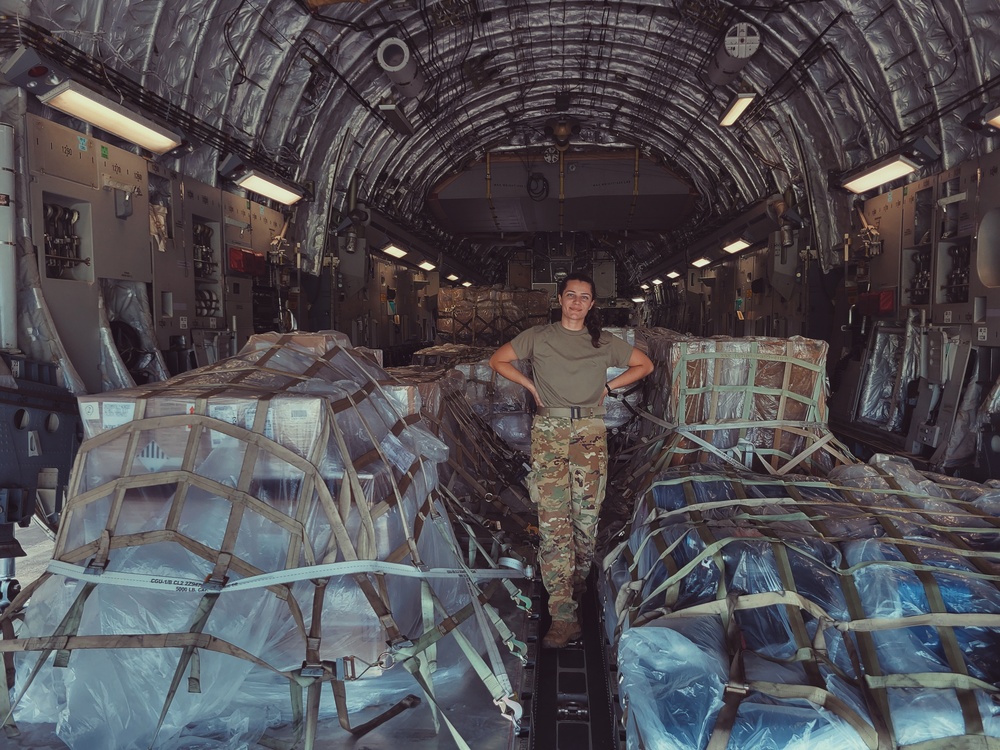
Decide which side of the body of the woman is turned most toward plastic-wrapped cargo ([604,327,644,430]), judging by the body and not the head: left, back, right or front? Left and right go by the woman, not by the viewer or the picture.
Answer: back

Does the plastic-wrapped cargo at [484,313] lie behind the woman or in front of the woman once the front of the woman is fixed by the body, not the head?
behind

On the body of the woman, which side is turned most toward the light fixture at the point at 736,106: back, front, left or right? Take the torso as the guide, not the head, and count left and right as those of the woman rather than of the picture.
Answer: back

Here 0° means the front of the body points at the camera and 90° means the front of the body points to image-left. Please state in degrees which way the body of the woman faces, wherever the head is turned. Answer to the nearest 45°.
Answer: approximately 0°

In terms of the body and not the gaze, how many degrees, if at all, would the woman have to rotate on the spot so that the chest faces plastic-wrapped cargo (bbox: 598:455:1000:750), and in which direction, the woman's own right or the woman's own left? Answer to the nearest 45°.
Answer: approximately 45° to the woman's own left

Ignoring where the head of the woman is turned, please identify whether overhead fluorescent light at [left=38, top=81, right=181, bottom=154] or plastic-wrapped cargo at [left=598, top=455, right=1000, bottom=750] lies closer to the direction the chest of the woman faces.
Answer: the plastic-wrapped cargo

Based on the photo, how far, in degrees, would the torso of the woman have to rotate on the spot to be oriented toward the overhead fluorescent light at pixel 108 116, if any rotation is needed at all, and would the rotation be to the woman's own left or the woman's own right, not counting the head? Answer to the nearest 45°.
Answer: approximately 90° to the woman's own right

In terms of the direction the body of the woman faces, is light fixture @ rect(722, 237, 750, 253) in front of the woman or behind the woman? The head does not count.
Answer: behind

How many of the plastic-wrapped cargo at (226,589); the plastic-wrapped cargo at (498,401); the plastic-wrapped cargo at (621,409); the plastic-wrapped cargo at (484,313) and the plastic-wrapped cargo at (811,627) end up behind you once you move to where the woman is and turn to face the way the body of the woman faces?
3

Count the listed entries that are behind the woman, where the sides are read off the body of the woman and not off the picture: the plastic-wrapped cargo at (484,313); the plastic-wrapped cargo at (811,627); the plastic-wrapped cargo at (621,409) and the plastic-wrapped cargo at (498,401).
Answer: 3

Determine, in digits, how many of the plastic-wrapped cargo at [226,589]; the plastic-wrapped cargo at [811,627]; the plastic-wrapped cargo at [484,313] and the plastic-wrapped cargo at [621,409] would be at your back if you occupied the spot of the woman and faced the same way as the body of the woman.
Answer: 2

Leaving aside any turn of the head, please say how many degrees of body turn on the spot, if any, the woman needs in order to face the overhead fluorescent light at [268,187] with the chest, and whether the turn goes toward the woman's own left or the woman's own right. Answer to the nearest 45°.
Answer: approximately 135° to the woman's own right
